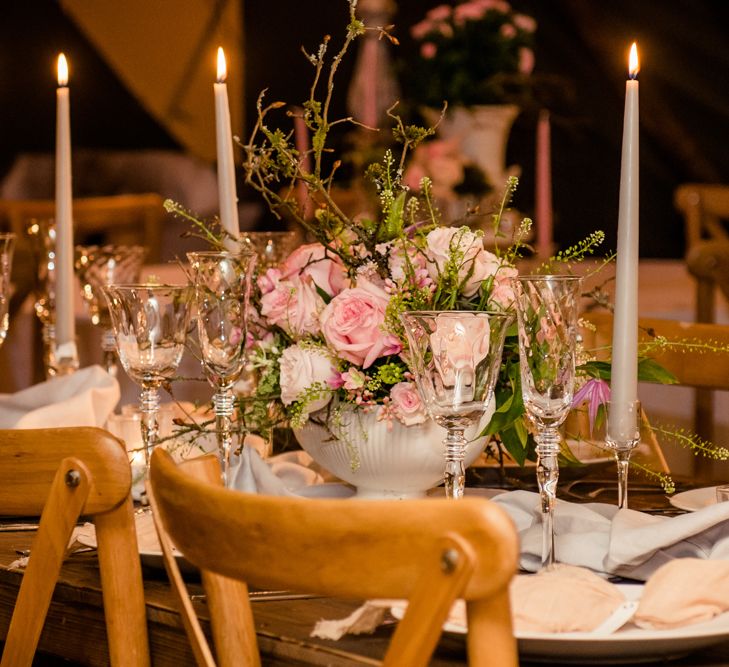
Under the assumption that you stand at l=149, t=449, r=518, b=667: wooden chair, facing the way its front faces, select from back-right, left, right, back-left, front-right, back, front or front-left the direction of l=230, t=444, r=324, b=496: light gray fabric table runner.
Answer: front-left

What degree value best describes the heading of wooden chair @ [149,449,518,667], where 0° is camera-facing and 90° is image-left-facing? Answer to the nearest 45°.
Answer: approximately 225°

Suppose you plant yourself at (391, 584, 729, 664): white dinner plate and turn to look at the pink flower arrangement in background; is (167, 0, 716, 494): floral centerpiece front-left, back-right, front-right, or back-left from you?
front-left

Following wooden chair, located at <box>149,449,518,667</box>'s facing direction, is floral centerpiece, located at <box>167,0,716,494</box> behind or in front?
in front

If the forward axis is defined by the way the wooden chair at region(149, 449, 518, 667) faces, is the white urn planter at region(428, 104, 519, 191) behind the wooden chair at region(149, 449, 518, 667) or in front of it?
in front

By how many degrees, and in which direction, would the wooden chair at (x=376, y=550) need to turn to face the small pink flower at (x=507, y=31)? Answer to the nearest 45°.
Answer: approximately 45° to its left

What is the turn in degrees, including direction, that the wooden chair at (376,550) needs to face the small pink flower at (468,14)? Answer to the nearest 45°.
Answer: approximately 45° to its left

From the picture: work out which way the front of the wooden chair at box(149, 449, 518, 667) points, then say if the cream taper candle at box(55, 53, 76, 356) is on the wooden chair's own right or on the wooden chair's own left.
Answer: on the wooden chair's own left

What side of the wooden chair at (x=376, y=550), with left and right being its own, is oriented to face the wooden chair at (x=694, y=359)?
front

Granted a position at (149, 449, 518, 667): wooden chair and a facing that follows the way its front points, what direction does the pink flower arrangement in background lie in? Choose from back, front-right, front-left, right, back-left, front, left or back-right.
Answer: front-left
